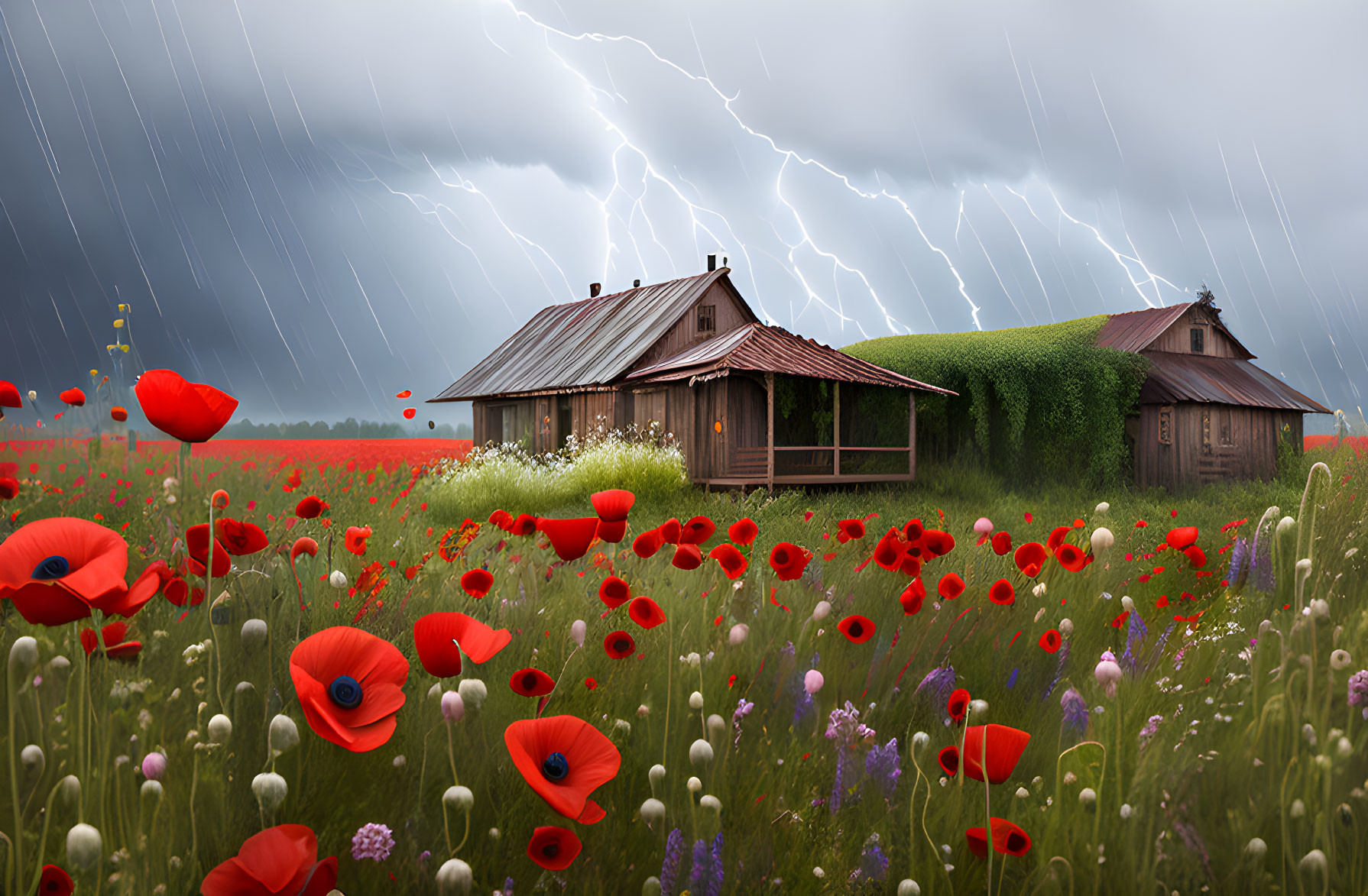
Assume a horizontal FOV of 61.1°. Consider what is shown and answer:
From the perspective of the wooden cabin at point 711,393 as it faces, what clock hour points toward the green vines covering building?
The green vines covering building is roughly at 10 o'clock from the wooden cabin.

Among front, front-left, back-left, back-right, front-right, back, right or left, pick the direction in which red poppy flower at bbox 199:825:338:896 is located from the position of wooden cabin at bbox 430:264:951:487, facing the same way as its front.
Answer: front-right

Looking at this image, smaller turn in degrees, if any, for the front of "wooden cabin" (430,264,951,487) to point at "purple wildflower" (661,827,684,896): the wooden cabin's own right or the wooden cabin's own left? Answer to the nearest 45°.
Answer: approximately 45° to the wooden cabin's own right

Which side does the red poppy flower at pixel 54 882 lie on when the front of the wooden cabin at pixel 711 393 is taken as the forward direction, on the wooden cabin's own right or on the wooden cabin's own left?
on the wooden cabin's own right

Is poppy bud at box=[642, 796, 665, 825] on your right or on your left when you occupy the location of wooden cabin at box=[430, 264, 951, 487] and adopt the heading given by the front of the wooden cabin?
on your right

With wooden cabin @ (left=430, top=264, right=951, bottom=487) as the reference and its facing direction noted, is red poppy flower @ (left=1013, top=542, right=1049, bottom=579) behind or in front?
in front

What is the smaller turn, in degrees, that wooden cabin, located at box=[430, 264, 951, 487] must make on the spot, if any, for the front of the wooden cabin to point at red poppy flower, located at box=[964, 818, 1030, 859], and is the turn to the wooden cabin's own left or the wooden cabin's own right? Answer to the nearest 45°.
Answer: approximately 45° to the wooden cabin's own right

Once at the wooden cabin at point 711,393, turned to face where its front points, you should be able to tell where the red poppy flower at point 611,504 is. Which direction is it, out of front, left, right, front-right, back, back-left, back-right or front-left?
front-right

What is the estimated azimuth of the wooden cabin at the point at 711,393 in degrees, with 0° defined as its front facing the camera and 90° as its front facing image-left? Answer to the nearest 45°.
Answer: approximately 315°

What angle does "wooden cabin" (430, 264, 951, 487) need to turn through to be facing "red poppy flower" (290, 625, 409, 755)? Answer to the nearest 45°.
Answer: approximately 45° to its right

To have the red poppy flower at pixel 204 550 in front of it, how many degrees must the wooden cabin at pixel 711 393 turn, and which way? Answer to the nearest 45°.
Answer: approximately 45° to its right

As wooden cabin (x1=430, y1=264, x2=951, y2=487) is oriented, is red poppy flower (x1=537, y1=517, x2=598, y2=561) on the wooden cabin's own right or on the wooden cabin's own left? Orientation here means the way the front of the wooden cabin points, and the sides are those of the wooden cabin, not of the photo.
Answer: on the wooden cabin's own right

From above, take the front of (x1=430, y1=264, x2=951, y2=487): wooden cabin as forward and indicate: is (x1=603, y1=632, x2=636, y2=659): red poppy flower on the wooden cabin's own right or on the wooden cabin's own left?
on the wooden cabin's own right

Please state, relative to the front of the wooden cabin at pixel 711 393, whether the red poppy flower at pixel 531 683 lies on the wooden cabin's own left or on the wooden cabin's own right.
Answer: on the wooden cabin's own right

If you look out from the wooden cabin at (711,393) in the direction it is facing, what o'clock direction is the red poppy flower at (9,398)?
The red poppy flower is roughly at 2 o'clock from the wooden cabin.

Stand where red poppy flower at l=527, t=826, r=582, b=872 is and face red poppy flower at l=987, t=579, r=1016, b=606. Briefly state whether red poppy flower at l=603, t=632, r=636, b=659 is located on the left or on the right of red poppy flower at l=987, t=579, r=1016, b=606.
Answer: left

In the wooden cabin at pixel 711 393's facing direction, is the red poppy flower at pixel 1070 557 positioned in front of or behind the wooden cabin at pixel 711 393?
in front
